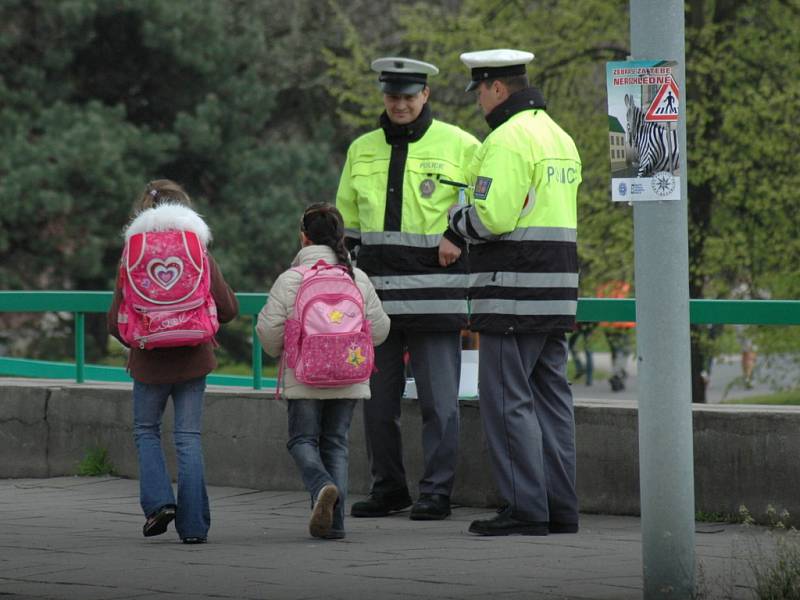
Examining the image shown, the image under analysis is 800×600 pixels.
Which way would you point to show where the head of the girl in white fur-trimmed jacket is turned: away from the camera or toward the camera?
away from the camera

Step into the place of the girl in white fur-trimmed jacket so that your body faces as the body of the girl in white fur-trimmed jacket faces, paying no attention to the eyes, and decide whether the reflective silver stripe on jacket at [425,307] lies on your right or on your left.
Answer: on your right

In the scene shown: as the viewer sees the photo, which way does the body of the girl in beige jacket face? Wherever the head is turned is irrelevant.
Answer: away from the camera

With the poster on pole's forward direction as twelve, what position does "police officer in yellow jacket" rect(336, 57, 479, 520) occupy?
The police officer in yellow jacket is roughly at 5 o'clock from the poster on pole.

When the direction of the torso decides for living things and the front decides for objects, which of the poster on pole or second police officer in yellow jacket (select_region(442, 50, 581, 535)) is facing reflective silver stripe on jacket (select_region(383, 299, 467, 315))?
the second police officer in yellow jacket

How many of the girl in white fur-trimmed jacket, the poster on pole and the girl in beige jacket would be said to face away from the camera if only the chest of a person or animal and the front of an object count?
2

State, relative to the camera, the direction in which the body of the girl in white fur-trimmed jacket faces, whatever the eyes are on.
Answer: away from the camera

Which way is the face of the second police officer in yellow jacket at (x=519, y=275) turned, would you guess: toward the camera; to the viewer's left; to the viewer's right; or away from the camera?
to the viewer's left

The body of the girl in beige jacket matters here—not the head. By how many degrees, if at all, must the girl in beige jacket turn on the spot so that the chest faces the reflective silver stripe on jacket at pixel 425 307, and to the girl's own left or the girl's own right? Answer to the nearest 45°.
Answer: approximately 45° to the girl's own right

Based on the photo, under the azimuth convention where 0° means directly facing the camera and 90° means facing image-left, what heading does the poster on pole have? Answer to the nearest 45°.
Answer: approximately 0°
